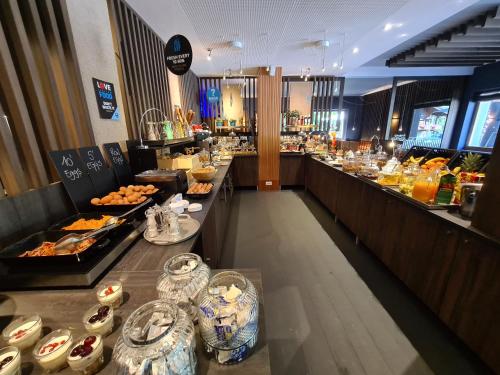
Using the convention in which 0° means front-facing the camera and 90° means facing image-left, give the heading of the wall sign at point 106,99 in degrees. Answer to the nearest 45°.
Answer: approximately 315°

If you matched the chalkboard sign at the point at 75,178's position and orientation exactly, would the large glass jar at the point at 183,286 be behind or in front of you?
in front

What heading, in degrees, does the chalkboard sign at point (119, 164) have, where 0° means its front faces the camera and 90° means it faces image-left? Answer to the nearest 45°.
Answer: approximately 315°

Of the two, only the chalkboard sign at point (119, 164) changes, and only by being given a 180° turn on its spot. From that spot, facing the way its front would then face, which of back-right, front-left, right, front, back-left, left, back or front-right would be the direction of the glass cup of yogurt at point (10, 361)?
back-left

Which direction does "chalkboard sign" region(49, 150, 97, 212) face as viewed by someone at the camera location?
facing the viewer and to the right of the viewer

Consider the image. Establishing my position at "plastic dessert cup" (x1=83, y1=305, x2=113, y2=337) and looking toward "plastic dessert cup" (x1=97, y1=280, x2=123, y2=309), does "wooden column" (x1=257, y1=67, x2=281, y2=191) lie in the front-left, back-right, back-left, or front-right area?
front-right

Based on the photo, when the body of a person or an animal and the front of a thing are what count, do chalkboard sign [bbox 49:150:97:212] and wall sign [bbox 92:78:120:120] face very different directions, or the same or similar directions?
same or similar directions

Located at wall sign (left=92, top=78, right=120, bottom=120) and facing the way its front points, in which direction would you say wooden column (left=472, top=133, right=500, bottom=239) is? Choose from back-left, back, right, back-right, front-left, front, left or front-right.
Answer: front

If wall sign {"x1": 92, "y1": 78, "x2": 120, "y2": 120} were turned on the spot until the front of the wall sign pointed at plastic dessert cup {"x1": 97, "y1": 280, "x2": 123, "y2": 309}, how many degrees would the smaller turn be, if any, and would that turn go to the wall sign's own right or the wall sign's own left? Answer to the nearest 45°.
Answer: approximately 45° to the wall sign's own right

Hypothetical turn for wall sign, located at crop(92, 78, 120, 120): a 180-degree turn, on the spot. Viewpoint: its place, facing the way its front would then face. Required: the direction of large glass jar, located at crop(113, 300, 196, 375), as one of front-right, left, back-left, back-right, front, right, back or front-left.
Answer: back-left

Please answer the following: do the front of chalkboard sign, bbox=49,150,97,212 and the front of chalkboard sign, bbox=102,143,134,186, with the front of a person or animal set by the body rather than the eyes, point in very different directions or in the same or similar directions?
same or similar directions

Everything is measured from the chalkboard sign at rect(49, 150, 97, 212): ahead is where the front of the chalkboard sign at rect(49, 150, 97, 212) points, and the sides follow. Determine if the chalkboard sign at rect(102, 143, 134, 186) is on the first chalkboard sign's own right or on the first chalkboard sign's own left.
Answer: on the first chalkboard sign's own left

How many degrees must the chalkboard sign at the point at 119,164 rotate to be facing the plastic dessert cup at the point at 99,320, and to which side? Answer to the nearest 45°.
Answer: approximately 45° to its right

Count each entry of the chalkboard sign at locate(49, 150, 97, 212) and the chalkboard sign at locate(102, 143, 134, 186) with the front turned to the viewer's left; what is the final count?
0

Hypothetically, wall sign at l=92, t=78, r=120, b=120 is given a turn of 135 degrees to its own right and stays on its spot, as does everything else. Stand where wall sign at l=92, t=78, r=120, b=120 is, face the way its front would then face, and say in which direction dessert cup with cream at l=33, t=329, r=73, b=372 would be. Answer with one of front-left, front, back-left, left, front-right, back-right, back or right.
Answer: left

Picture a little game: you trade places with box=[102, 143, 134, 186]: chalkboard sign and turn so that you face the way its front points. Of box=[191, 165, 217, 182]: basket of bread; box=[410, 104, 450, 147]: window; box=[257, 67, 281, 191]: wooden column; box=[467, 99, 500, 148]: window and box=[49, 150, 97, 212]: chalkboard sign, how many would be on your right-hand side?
1
